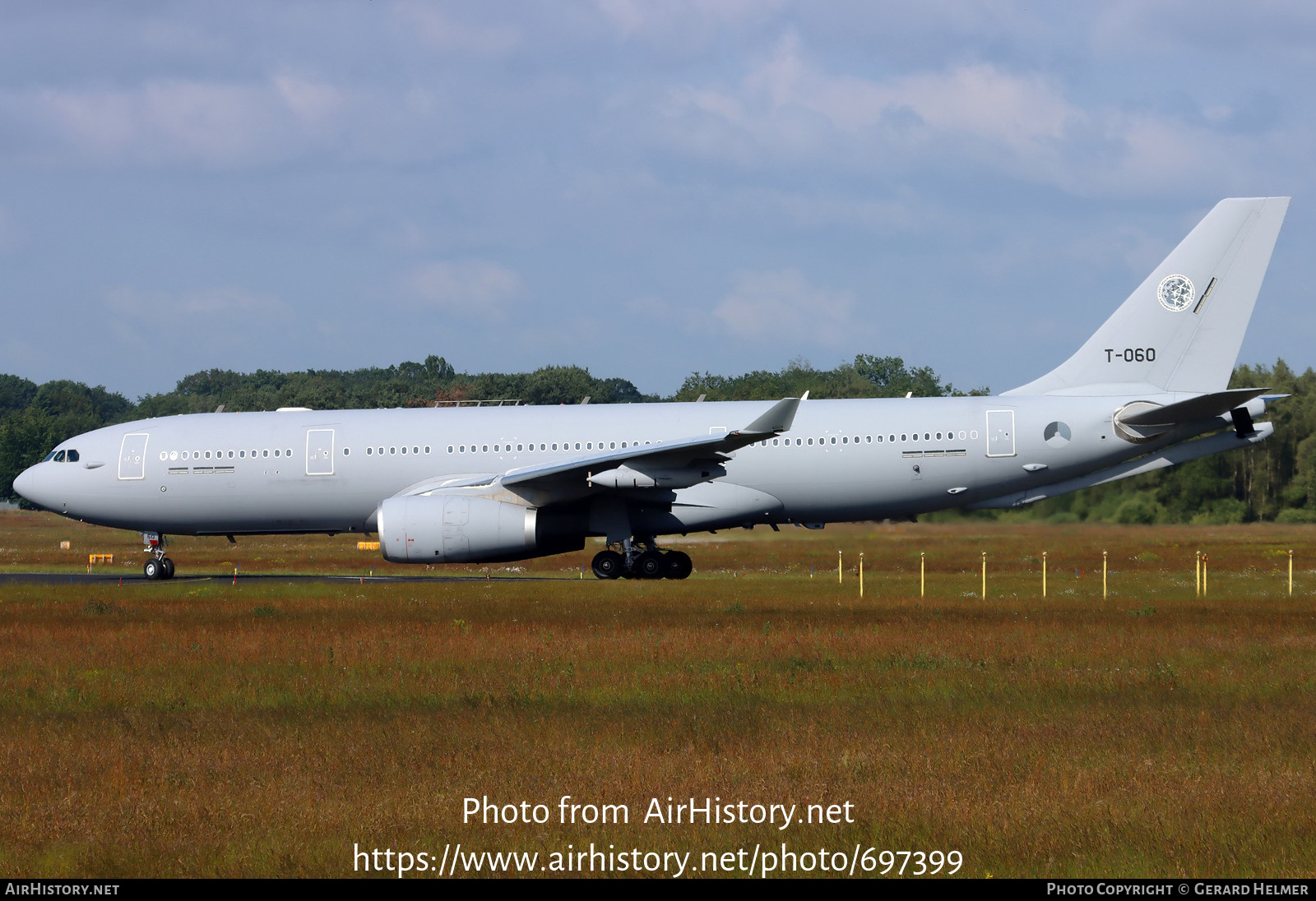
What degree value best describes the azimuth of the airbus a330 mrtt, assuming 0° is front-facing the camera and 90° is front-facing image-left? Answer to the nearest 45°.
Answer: approximately 90°
